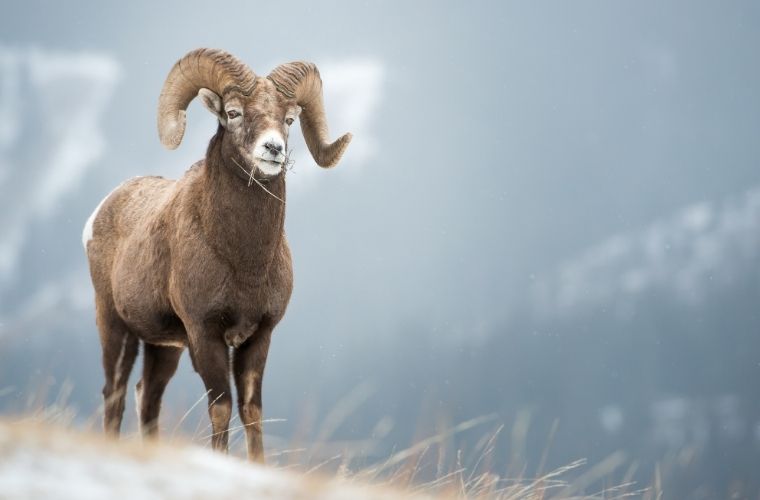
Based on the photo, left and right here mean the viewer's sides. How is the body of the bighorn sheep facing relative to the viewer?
facing the viewer and to the right of the viewer
